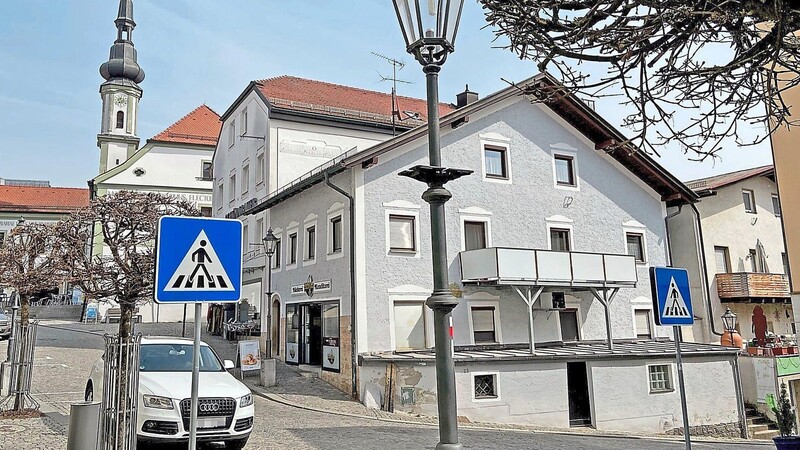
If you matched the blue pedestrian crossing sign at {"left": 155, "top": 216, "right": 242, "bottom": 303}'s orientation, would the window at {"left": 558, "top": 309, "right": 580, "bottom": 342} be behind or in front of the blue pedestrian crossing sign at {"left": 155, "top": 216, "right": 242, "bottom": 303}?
behind

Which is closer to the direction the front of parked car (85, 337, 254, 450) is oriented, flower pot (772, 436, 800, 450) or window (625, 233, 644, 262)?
the flower pot

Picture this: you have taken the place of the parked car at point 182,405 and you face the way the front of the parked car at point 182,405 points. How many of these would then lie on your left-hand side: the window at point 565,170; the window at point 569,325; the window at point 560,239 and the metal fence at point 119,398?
3

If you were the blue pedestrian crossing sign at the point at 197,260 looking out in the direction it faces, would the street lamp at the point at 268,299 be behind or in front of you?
behind

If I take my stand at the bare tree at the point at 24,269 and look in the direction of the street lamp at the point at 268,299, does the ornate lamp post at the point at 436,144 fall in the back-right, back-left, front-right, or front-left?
back-right

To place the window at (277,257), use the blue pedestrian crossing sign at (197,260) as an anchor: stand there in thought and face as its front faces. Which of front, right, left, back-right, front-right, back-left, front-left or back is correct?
back

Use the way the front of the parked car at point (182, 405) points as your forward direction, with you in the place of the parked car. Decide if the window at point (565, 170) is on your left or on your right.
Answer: on your left

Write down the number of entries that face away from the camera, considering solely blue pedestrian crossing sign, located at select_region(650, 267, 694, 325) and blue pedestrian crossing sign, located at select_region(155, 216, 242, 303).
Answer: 0

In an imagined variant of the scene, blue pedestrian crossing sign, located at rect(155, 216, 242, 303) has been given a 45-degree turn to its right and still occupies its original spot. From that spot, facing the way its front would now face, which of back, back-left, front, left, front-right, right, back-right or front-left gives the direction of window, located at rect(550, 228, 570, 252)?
back

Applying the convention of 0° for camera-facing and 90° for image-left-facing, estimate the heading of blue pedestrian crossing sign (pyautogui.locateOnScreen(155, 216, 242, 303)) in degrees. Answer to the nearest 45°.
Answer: approximately 0°

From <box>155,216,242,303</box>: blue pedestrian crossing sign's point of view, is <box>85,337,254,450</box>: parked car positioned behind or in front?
behind

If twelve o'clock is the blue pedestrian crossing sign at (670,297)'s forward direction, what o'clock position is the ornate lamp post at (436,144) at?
The ornate lamp post is roughly at 2 o'clock from the blue pedestrian crossing sign.

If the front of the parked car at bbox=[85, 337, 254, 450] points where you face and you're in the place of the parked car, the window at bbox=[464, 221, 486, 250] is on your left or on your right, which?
on your left

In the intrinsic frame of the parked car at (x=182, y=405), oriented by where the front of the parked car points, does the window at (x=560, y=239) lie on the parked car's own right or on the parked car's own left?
on the parked car's own left

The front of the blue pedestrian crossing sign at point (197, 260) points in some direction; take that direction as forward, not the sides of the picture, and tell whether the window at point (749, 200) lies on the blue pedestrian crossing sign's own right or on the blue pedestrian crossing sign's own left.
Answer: on the blue pedestrian crossing sign's own left

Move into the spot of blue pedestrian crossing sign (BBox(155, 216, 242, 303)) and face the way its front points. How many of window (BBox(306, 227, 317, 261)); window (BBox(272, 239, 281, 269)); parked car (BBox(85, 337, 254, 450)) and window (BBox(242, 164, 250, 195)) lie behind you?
4
